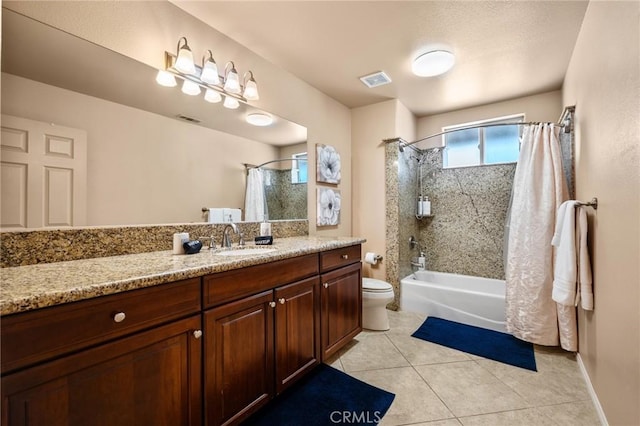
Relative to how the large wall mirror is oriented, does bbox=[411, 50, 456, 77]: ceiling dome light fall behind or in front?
in front

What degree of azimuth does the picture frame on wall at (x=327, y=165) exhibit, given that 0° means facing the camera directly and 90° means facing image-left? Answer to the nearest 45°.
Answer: approximately 315°

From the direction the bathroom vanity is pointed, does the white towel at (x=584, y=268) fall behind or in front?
in front

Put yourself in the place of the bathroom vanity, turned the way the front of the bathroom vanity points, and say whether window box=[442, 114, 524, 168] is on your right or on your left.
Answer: on your left

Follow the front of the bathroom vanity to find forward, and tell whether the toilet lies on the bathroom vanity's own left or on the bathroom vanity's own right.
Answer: on the bathroom vanity's own left

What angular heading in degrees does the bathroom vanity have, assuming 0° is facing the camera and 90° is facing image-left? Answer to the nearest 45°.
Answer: approximately 315°

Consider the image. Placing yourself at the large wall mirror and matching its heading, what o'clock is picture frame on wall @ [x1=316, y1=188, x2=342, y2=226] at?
The picture frame on wall is roughly at 10 o'clock from the large wall mirror.
